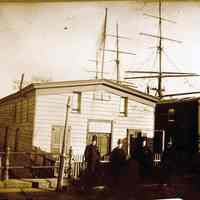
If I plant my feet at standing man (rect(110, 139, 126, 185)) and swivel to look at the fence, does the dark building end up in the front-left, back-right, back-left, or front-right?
back-right

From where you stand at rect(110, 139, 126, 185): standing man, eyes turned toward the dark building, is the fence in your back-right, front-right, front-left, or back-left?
back-left

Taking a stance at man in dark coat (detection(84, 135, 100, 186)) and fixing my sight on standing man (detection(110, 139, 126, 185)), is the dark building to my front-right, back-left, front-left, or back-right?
front-left

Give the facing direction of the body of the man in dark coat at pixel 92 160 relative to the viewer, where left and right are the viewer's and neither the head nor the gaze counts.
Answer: facing the viewer and to the right of the viewer

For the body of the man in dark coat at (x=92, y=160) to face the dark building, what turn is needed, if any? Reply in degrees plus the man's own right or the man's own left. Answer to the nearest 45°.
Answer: approximately 90° to the man's own left
